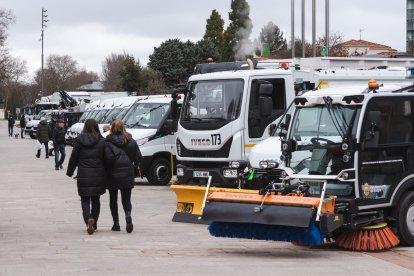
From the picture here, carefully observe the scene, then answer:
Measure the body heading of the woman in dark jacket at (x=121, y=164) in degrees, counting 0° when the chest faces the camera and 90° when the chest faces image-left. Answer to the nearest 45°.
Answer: approximately 180°

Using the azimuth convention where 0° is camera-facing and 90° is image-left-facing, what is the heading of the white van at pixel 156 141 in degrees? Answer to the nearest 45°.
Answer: approximately 45°

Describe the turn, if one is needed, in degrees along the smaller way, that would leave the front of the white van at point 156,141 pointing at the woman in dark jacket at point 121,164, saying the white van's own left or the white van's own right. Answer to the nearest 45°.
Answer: approximately 45° to the white van's own left

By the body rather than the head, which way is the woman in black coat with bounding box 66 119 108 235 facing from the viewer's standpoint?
away from the camera

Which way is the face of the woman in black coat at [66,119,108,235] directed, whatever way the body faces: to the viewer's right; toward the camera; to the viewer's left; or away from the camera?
away from the camera

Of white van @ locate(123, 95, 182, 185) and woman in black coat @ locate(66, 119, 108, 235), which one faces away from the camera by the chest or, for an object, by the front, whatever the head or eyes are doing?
the woman in black coat

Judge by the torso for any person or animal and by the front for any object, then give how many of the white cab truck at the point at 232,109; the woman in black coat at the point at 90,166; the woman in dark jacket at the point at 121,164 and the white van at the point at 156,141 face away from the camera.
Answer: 2

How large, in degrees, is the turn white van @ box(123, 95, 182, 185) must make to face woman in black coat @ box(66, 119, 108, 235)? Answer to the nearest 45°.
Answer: approximately 45° to its left

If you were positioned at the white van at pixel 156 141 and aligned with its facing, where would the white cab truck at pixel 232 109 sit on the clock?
the white cab truck at pixel 232 109 is roughly at 10 o'clock from the white van at pixel 156 141.

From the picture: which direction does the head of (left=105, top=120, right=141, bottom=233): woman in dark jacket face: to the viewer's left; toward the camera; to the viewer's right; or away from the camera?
away from the camera

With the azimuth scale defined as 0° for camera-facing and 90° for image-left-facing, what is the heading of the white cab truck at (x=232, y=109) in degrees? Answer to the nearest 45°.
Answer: approximately 45°
